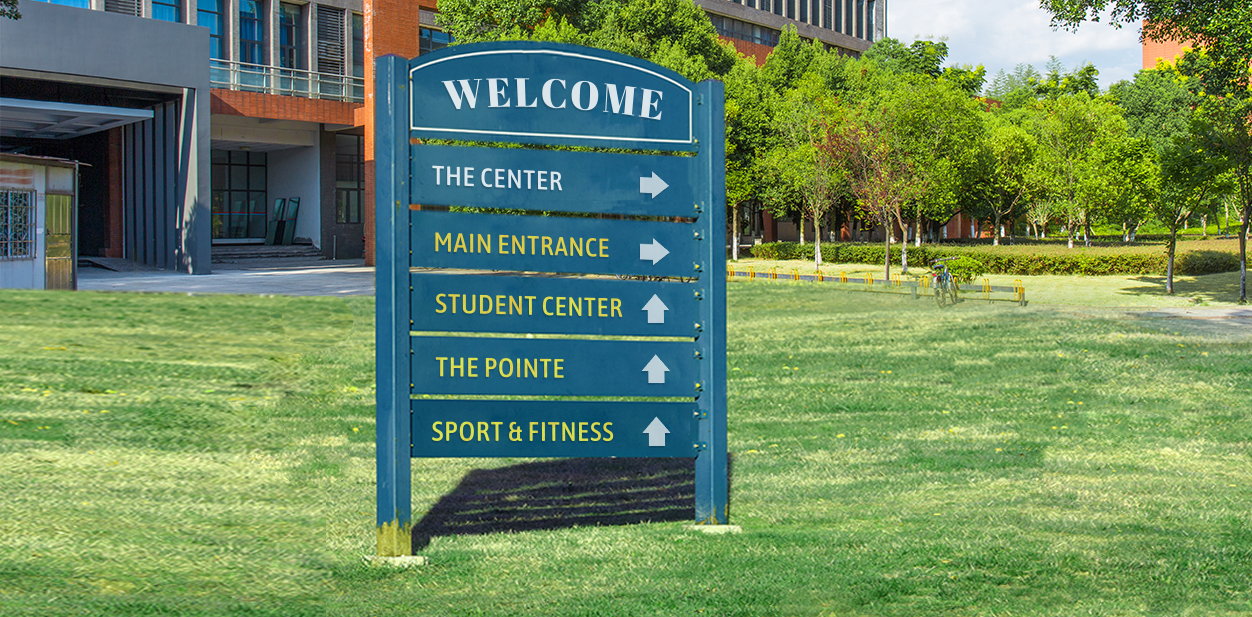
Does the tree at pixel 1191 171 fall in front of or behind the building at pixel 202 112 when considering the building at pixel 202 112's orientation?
in front

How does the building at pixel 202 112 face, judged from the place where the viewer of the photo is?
facing the viewer and to the right of the viewer

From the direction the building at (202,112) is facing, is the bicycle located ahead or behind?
ahead
